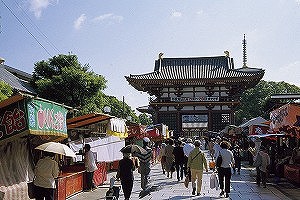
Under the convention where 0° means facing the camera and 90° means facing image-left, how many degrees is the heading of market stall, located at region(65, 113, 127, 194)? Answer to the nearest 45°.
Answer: approximately 315°

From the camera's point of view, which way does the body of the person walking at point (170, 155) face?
away from the camera

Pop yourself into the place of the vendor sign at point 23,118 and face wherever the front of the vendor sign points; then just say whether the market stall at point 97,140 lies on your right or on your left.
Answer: on your left

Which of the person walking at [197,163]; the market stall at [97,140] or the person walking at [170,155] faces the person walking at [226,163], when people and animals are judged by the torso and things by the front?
the market stall

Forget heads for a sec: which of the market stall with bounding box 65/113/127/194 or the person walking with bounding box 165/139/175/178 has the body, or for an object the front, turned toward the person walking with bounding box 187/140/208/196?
the market stall

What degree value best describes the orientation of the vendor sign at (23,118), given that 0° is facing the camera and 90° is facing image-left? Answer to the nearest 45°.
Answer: approximately 315°

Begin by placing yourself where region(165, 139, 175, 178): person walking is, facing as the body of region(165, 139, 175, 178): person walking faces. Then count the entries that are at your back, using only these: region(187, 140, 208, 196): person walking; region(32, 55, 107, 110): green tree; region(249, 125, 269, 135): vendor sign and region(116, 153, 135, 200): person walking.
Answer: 2

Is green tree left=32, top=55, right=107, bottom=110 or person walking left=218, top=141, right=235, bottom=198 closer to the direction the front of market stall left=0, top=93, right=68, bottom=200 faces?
the person walking
